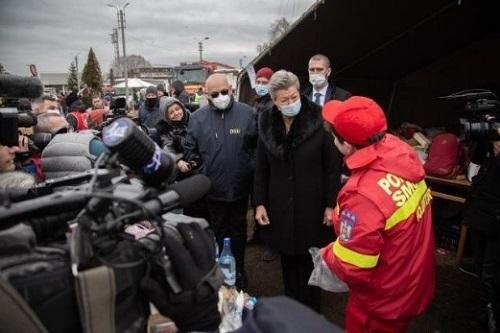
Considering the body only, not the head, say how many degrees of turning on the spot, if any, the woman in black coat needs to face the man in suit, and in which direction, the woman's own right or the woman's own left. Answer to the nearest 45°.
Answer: approximately 180°

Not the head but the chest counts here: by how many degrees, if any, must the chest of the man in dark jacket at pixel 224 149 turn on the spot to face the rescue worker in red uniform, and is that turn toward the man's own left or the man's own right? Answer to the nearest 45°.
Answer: approximately 45° to the man's own left

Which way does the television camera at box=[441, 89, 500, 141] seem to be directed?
to the viewer's left

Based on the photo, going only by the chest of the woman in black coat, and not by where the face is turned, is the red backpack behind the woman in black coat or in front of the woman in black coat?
behind

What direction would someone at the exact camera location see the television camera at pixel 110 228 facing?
facing away from the viewer and to the right of the viewer

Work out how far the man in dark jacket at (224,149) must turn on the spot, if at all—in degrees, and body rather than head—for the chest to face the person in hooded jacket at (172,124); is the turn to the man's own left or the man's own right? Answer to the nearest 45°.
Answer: approximately 135° to the man's own right

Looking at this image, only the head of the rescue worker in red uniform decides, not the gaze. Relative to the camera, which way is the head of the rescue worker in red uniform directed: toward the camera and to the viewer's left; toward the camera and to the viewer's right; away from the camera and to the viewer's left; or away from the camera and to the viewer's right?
away from the camera and to the viewer's left

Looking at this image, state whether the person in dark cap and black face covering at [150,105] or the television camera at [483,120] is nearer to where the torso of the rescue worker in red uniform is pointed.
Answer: the person in dark cap and black face covering

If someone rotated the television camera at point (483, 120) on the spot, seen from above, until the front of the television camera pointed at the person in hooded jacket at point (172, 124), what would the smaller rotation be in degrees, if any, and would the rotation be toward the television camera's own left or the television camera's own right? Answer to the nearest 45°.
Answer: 0° — it already faces them
